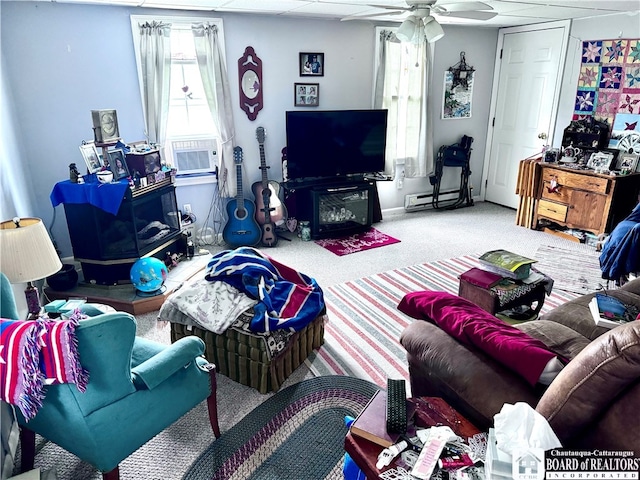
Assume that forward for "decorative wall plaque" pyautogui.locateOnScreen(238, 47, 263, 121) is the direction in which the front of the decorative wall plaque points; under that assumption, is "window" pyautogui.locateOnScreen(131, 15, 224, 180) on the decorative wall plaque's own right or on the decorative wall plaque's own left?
on the decorative wall plaque's own right

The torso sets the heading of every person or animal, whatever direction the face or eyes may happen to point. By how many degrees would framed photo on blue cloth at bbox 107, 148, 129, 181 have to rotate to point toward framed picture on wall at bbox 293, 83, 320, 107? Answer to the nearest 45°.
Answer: approximately 90° to its left

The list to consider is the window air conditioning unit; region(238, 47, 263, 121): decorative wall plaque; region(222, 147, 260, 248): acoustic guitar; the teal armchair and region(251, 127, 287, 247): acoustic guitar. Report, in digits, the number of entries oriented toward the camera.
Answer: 4

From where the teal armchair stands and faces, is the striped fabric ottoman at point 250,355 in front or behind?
in front

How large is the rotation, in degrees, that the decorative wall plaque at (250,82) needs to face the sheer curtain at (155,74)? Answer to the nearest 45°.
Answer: approximately 45° to its right

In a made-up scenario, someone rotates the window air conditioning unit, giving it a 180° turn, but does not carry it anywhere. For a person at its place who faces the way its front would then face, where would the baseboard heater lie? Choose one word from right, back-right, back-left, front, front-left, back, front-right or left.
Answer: right

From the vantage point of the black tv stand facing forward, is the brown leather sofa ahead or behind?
ahead

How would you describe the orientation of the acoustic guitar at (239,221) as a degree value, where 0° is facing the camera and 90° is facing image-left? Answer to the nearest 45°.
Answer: approximately 0°

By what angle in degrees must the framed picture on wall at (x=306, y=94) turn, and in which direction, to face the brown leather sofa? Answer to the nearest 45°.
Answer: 0° — it already faces it

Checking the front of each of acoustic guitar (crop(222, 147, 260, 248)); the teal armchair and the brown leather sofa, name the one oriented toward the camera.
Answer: the acoustic guitar

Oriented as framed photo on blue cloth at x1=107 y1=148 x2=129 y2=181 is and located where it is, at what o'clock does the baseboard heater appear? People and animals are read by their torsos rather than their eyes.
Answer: The baseboard heater is roughly at 10 o'clock from the framed photo on blue cloth.

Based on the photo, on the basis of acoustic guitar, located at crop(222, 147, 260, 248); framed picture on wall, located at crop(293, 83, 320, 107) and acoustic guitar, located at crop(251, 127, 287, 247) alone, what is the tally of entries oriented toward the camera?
3

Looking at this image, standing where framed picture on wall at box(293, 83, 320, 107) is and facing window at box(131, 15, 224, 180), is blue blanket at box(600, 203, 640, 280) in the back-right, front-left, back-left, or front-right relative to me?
back-left

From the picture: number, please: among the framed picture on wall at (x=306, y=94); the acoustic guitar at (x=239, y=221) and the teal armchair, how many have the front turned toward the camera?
2
